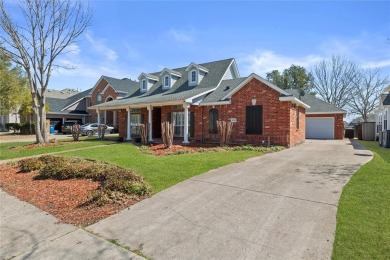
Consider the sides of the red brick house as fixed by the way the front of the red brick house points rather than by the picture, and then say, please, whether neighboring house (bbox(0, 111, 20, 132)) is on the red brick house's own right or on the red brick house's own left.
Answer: on the red brick house's own right

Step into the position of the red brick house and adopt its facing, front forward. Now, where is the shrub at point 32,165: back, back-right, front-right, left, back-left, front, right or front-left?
front

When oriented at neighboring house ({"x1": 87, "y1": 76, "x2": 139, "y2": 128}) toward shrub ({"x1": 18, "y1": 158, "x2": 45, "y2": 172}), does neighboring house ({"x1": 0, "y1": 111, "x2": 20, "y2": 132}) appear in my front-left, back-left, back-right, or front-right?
back-right

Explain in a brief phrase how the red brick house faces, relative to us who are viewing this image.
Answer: facing the viewer and to the left of the viewer

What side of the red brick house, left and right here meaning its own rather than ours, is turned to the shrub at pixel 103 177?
front

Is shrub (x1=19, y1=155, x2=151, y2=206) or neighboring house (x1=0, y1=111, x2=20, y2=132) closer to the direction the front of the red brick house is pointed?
the shrub

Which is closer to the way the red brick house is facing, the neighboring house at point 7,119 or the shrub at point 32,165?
the shrub

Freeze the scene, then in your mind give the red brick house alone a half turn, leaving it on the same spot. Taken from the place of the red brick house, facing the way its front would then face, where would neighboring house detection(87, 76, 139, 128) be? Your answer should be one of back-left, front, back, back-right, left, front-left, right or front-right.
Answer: left
